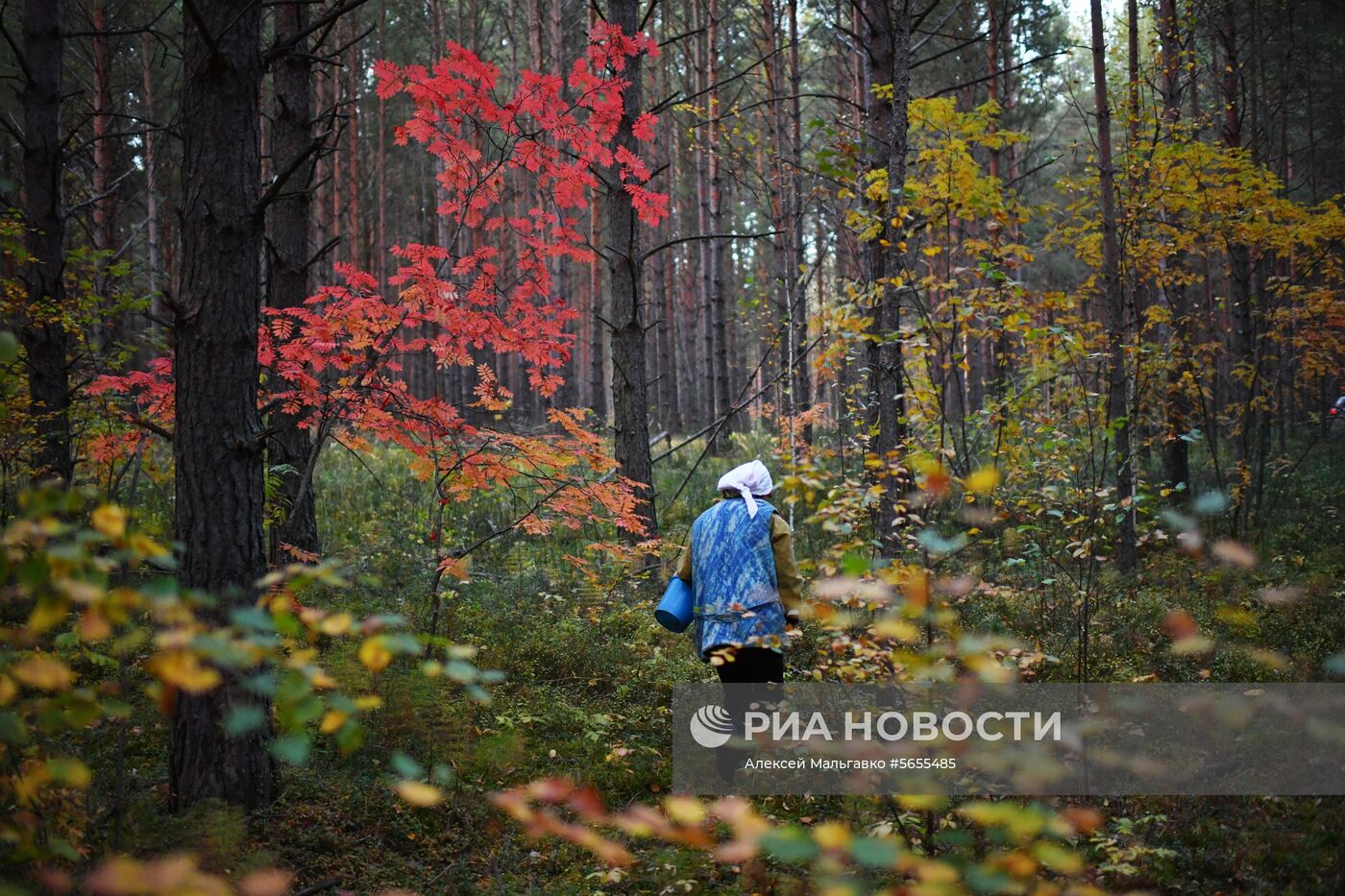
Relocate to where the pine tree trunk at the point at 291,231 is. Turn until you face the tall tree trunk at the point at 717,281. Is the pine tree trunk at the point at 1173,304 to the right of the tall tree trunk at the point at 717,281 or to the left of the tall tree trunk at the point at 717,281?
right

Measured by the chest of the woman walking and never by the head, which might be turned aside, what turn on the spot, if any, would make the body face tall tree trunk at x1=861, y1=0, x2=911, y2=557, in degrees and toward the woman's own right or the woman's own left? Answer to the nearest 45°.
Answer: approximately 45° to the woman's own right

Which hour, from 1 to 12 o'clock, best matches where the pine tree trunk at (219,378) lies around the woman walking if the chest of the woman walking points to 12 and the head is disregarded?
The pine tree trunk is roughly at 8 o'clock from the woman walking.

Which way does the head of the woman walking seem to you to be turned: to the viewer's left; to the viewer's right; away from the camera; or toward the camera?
away from the camera

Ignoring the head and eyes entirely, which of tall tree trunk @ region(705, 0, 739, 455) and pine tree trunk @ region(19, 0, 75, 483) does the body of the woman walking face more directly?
the tall tree trunk

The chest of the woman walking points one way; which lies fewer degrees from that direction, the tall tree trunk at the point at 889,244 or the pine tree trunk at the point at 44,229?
the tall tree trunk

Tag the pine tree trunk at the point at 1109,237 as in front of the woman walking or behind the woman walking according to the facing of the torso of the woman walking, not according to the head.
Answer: in front

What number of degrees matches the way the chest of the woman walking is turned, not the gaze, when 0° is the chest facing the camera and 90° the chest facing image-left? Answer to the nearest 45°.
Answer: approximately 180°

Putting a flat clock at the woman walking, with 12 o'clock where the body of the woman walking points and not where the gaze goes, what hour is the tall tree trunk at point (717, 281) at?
The tall tree trunk is roughly at 12 o'clock from the woman walking.

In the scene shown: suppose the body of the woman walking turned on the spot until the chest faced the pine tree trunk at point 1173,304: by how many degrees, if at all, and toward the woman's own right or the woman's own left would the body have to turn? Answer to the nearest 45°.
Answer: approximately 45° to the woman's own right

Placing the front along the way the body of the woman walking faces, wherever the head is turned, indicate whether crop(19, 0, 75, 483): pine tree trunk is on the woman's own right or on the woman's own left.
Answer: on the woman's own left
